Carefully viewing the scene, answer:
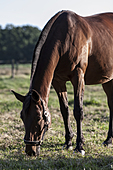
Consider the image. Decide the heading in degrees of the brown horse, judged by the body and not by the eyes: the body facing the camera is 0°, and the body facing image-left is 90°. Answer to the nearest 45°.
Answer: approximately 45°
